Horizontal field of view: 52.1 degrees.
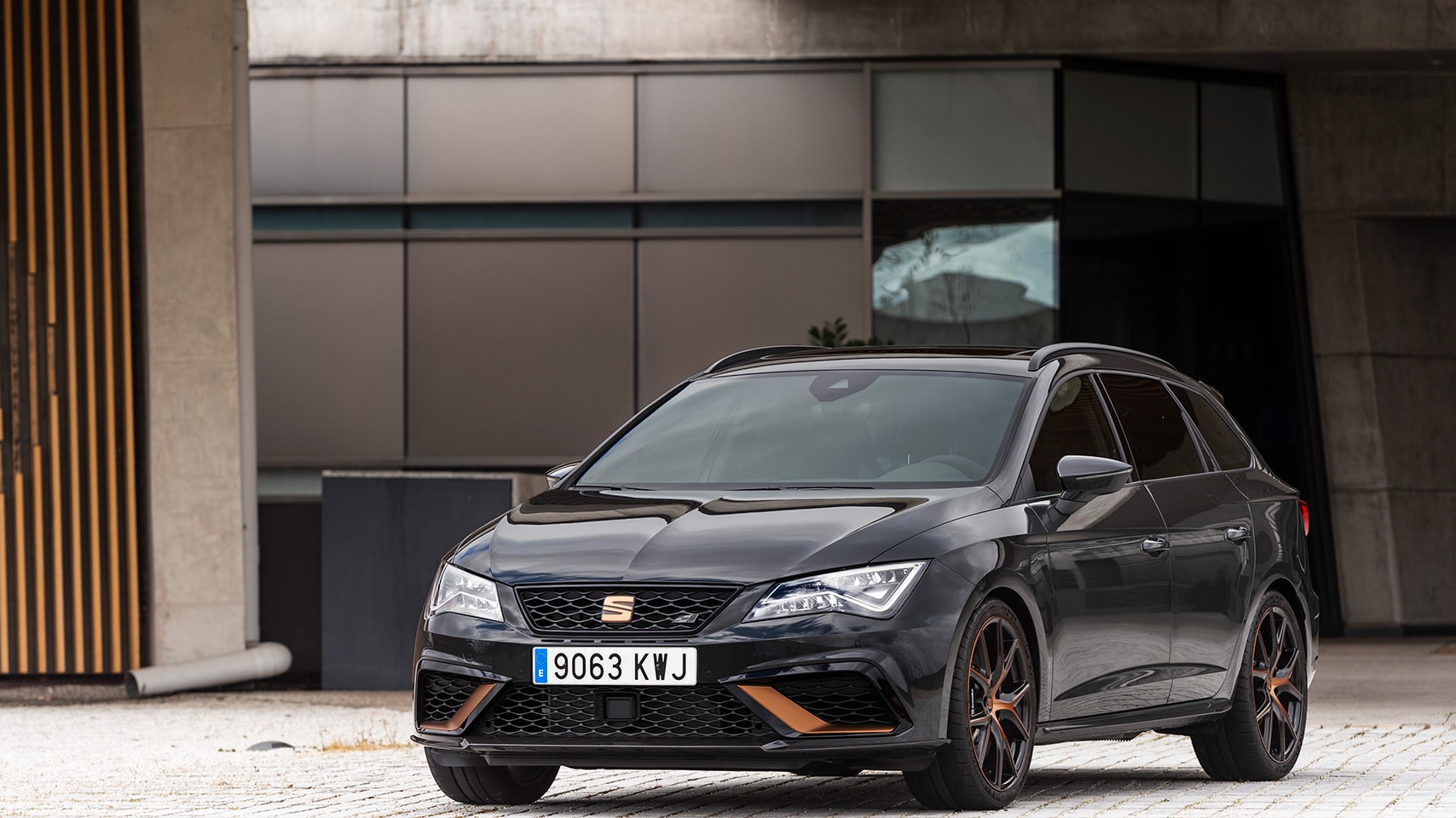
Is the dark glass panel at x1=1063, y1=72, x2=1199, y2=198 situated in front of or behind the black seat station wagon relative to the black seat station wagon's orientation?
behind

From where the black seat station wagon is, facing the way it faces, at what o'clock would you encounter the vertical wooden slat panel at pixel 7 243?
The vertical wooden slat panel is roughly at 3 o'clock from the black seat station wagon.

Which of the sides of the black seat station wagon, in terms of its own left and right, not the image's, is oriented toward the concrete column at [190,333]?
right

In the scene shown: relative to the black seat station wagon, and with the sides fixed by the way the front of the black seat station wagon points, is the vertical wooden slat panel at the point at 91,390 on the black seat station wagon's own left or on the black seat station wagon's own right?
on the black seat station wagon's own right

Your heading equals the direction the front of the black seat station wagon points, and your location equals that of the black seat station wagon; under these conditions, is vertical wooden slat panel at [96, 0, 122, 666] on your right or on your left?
on your right

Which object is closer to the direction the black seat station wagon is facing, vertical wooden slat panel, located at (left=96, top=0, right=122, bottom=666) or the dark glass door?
the vertical wooden slat panel

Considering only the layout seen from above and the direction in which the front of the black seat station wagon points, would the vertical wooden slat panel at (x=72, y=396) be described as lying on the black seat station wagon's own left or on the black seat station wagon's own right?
on the black seat station wagon's own right

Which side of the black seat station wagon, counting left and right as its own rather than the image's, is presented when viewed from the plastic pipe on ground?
right

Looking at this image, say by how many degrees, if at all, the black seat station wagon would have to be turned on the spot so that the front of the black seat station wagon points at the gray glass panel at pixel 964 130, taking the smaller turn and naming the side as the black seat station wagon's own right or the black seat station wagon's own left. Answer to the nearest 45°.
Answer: approximately 135° to the black seat station wagon's own right

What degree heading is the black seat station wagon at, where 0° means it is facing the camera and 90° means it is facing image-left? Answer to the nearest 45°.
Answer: approximately 45°
